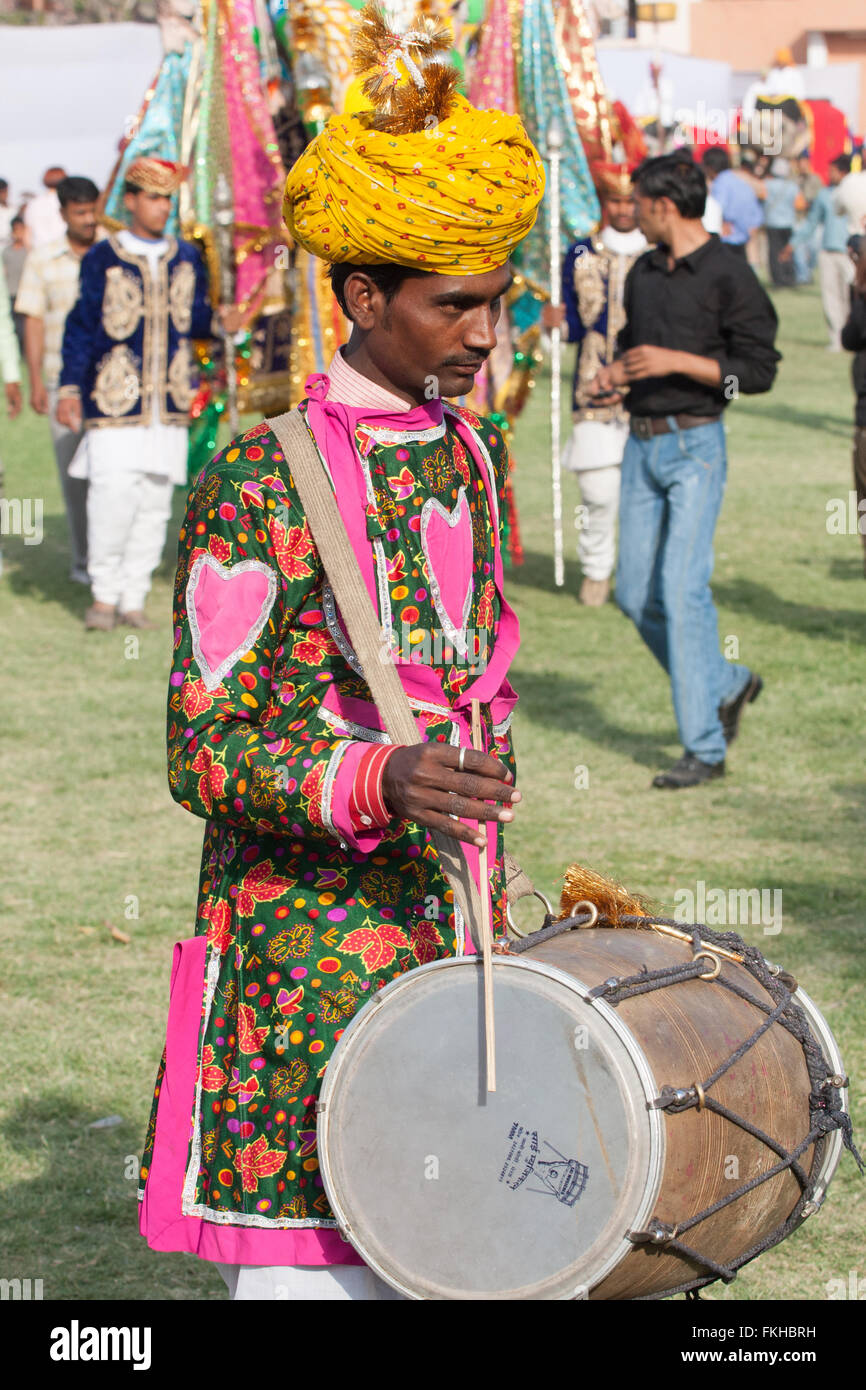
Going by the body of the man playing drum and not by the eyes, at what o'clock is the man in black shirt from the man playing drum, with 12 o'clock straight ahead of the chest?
The man in black shirt is roughly at 8 o'clock from the man playing drum.

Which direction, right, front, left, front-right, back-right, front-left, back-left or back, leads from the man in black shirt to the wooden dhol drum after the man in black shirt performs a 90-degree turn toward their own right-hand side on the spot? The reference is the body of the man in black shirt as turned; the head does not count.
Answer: back-left

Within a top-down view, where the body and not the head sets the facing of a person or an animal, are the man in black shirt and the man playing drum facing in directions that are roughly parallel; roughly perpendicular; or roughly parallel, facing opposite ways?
roughly perpendicular

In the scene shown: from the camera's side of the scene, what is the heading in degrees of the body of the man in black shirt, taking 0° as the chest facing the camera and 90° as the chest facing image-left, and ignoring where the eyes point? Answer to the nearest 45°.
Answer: approximately 45°

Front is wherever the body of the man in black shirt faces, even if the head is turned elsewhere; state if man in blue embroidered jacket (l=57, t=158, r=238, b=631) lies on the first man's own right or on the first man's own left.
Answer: on the first man's own right

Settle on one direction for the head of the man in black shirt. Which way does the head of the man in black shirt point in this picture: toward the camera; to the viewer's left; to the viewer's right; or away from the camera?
to the viewer's left

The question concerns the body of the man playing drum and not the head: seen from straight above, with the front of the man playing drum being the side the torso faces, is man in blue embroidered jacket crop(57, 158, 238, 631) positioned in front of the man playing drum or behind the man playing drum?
behind

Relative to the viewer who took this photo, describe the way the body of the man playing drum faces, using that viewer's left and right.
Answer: facing the viewer and to the right of the viewer

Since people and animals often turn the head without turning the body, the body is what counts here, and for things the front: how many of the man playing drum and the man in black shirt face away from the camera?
0

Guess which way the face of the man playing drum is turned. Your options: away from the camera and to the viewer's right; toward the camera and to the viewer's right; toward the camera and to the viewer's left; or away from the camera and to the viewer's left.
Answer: toward the camera and to the viewer's right
